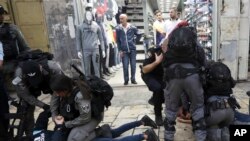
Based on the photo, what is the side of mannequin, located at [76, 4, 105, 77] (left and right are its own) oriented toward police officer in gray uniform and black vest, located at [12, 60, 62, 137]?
front

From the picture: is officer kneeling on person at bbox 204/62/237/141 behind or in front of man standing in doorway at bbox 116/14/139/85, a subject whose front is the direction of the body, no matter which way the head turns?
in front

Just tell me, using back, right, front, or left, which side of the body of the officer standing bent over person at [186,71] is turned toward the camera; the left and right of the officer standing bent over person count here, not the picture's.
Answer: back

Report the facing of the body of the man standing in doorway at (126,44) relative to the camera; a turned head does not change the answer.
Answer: toward the camera

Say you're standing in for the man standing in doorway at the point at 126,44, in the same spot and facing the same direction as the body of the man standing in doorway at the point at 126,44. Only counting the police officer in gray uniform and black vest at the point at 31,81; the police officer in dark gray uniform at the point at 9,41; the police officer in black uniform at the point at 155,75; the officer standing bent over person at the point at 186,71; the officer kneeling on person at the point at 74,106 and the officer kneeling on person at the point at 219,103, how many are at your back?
0

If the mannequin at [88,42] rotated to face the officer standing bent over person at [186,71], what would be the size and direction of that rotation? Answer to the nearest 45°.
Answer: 0° — it already faces them

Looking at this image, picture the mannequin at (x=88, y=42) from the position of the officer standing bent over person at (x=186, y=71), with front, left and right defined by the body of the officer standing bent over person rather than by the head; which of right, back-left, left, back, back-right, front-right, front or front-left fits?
front-left

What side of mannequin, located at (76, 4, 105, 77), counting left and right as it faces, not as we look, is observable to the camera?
front

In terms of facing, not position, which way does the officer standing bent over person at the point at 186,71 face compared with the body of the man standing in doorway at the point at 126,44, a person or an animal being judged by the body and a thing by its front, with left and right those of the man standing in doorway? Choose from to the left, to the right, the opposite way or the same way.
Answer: the opposite way

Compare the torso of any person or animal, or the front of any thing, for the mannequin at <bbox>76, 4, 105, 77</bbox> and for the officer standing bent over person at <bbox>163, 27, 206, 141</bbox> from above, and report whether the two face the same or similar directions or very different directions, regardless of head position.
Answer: very different directions

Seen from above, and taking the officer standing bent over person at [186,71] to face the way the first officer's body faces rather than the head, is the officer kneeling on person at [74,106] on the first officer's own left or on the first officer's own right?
on the first officer's own left

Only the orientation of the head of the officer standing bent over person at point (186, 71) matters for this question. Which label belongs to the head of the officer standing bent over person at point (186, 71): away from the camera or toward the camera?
away from the camera

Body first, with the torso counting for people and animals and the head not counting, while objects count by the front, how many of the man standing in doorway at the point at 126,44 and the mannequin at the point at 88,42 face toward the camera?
2

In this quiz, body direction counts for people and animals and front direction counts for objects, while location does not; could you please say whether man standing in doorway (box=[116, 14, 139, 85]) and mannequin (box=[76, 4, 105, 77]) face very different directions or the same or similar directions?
same or similar directions

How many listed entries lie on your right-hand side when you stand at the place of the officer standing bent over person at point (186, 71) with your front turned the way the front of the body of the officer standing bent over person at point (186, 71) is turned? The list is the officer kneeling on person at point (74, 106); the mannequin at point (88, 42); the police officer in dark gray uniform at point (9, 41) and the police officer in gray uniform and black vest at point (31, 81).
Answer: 0
